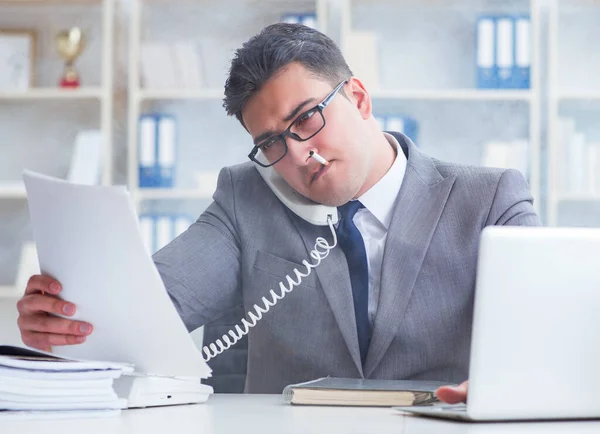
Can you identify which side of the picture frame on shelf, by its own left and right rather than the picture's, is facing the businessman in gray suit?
front

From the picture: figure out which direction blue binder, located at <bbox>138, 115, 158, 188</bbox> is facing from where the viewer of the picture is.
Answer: facing the viewer

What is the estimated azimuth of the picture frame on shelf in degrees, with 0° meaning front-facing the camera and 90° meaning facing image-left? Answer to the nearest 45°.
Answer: approximately 0°

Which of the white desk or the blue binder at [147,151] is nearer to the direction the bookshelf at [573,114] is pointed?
the white desk

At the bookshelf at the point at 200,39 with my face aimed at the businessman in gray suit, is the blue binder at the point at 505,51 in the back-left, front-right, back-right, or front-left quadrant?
front-left

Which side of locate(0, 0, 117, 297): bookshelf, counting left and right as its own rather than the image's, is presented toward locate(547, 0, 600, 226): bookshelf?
left

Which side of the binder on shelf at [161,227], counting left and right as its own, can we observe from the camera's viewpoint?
front

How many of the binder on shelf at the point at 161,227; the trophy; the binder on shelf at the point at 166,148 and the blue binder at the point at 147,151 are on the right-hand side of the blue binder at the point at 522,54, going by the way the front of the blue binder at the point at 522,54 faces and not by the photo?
4

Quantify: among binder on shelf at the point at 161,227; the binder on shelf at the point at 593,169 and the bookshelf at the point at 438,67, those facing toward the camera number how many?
3

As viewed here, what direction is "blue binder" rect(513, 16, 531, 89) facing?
toward the camera

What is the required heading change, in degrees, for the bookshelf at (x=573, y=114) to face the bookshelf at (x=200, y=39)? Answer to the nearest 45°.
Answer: approximately 90° to its right

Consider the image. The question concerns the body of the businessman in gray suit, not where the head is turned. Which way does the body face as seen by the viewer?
toward the camera

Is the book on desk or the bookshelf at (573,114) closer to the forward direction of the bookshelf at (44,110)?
the book on desk

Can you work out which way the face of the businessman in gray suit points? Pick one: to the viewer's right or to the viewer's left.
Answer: to the viewer's left

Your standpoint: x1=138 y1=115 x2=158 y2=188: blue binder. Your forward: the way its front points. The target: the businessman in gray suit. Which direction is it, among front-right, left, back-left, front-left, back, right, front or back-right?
front

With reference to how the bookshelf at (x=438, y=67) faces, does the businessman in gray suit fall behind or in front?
in front
